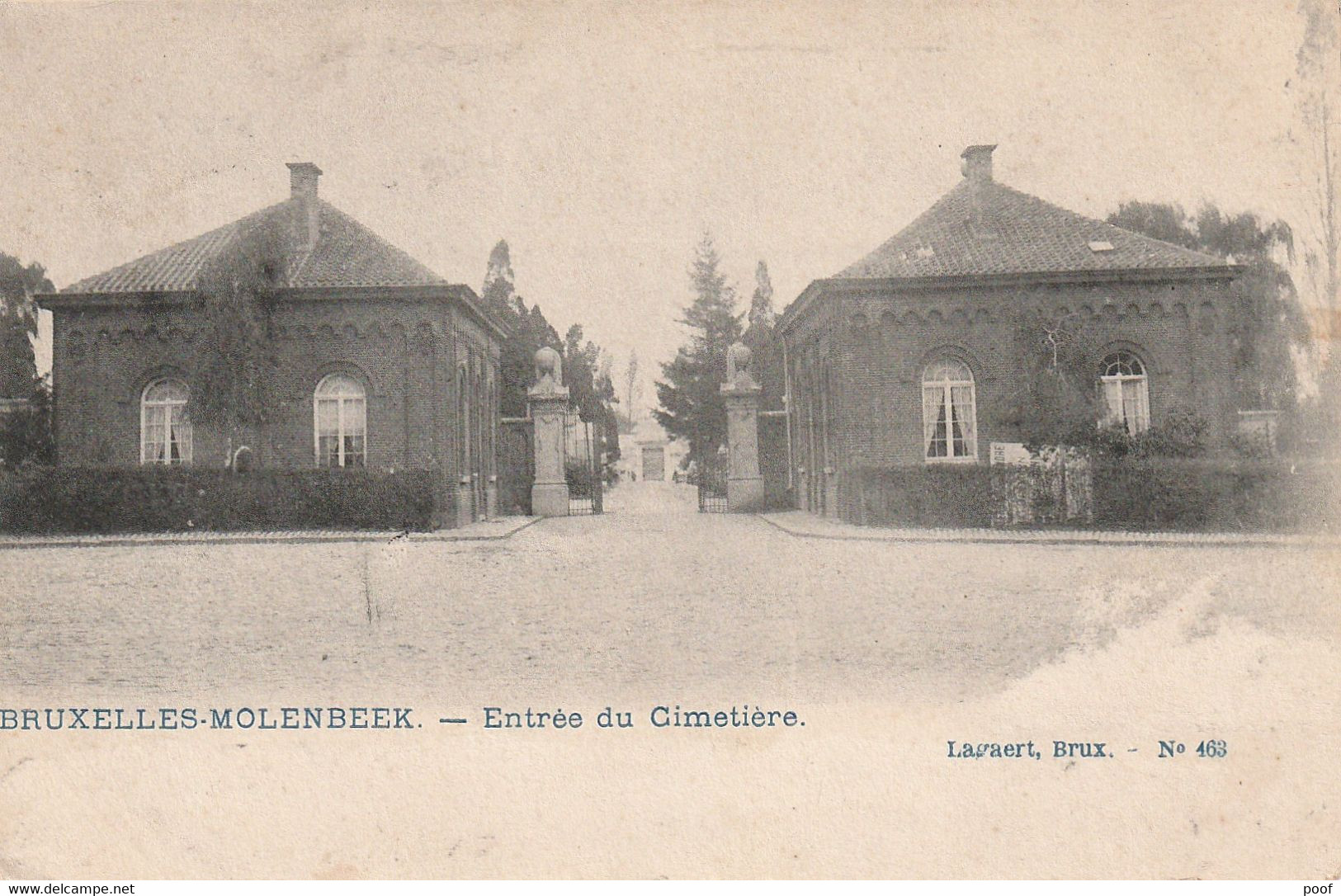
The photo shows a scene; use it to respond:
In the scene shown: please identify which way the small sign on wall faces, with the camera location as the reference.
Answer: facing the viewer

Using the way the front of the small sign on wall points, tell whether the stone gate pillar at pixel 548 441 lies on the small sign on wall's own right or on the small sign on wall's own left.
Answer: on the small sign on wall's own right

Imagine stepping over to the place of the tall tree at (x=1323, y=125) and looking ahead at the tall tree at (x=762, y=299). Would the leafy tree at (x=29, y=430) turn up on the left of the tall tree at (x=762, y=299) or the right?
left

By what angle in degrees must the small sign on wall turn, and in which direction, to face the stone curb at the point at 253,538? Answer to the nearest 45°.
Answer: approximately 45° to its right
